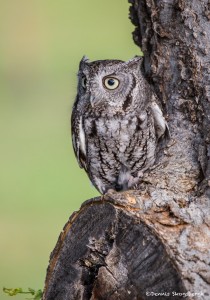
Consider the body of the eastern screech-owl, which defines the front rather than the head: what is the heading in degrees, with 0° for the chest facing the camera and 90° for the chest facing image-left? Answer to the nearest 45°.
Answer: approximately 0°
